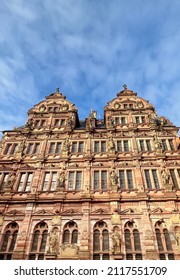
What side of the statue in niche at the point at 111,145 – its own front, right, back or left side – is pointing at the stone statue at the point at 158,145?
left

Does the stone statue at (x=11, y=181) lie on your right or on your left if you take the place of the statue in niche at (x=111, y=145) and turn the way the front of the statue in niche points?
on your right

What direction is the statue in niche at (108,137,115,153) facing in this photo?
toward the camera

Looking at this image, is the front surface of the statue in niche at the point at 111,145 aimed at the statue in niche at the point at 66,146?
no

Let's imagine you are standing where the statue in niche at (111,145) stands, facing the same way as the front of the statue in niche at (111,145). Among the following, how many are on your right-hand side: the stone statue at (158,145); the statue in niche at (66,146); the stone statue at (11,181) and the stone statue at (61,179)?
3

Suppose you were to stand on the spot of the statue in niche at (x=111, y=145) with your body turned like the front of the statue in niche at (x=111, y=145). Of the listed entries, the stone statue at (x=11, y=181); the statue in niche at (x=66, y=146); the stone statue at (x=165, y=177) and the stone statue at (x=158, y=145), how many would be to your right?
2

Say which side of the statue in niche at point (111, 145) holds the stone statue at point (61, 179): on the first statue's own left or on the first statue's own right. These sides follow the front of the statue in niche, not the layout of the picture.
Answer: on the first statue's own right

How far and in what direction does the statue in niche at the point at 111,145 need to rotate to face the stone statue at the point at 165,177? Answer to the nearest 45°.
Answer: approximately 90° to its left
